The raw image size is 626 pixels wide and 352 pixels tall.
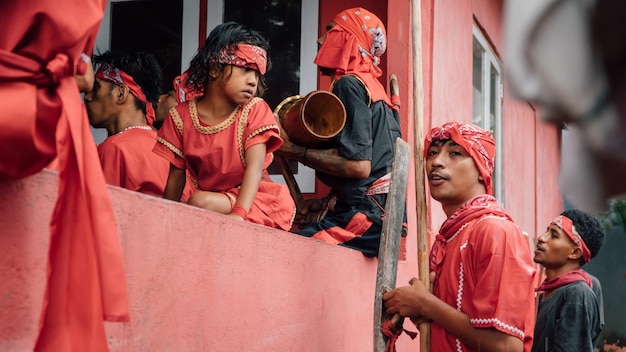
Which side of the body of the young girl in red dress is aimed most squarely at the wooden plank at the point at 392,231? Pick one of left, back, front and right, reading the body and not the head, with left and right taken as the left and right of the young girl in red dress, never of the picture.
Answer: left

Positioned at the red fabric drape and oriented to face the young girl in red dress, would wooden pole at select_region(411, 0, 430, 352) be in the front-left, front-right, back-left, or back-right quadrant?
front-right

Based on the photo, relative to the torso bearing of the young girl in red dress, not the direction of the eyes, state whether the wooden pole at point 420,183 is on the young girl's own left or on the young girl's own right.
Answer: on the young girl's own left

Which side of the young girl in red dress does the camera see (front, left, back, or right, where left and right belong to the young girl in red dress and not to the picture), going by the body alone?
front

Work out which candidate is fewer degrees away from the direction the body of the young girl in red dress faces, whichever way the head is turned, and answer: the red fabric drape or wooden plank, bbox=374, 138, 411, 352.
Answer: the red fabric drape
